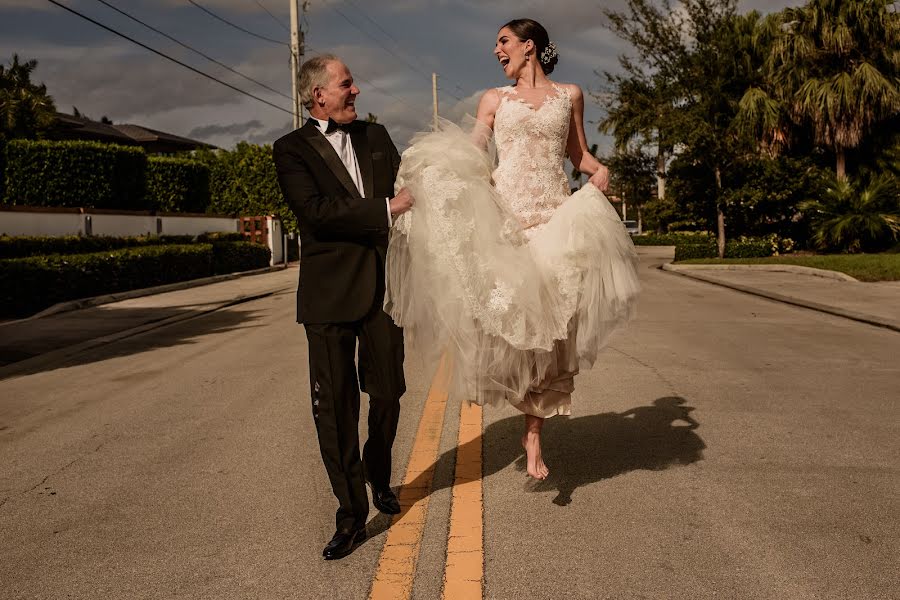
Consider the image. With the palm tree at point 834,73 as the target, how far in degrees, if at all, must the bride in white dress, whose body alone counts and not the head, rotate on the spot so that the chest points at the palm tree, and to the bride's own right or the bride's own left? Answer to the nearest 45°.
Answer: approximately 180°

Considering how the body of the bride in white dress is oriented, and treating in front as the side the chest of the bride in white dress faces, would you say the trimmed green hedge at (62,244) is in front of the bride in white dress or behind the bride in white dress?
behind

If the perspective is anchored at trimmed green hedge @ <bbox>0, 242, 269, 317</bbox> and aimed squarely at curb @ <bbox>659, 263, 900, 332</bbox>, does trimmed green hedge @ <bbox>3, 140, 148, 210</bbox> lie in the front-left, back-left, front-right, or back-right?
back-left

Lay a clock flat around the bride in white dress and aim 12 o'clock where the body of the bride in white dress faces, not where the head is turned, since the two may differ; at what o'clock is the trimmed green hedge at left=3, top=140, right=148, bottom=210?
The trimmed green hedge is roughly at 5 o'clock from the bride in white dress.

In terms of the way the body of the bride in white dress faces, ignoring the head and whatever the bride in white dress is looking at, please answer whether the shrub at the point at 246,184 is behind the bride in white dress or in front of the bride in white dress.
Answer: behind

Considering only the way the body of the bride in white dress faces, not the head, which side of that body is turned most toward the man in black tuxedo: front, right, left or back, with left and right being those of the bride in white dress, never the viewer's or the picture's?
right

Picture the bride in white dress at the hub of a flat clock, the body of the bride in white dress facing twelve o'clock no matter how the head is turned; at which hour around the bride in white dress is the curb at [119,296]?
The curb is roughly at 5 o'clock from the bride in white dress.

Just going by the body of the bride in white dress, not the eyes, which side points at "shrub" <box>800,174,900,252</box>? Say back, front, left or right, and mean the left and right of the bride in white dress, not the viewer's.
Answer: back

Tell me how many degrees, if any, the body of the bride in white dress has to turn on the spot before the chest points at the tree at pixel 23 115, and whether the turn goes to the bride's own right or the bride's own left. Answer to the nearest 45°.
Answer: approximately 135° to the bride's own right

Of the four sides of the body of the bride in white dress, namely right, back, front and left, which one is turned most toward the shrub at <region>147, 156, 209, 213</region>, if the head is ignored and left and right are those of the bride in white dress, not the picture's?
back

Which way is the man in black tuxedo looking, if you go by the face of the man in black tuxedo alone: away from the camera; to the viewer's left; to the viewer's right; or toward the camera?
to the viewer's right

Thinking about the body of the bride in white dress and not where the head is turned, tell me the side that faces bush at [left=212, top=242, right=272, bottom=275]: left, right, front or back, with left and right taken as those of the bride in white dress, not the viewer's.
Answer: back

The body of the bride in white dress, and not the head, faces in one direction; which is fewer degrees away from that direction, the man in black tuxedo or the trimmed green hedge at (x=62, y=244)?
the man in black tuxedo

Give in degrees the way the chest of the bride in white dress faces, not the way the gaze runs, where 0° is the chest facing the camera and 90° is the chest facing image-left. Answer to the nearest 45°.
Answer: approximately 0°

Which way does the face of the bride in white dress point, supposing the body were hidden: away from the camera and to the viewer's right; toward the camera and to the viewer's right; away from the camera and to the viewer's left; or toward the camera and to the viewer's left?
toward the camera and to the viewer's left

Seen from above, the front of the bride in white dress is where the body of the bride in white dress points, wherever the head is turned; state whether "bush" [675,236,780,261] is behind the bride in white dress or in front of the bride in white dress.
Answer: behind

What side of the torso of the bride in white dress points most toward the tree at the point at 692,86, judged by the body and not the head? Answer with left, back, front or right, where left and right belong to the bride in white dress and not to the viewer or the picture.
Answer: back
